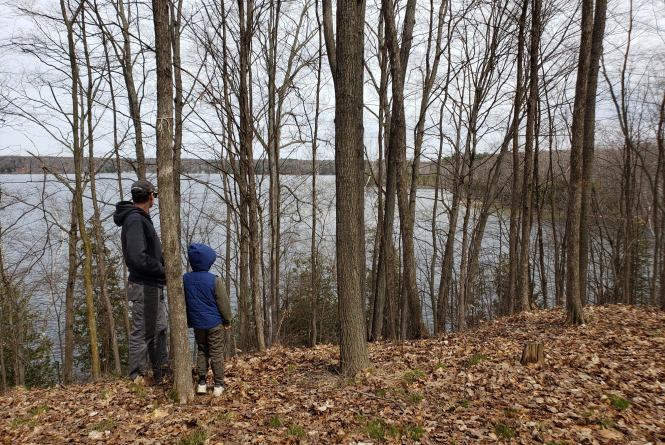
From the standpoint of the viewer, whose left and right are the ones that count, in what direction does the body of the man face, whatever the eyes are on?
facing away from the viewer and to the right of the viewer

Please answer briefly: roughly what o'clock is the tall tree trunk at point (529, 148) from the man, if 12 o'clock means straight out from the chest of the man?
The tall tree trunk is roughly at 1 o'clock from the man.

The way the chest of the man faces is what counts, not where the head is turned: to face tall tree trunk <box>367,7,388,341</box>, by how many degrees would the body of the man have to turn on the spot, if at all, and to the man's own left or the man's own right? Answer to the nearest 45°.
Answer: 0° — they already face it

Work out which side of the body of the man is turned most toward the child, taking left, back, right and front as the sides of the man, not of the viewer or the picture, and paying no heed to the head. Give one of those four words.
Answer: right

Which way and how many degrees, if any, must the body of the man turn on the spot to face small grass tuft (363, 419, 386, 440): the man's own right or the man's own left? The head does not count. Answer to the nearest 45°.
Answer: approximately 90° to the man's own right

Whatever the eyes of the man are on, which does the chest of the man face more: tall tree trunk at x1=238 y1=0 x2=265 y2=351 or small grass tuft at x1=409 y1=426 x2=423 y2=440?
the tall tree trunk

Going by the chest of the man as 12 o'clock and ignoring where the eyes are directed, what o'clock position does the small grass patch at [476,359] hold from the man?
The small grass patch is roughly at 2 o'clock from the man.

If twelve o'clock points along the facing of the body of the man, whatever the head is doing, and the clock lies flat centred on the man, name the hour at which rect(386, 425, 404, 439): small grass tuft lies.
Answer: The small grass tuft is roughly at 3 o'clock from the man.

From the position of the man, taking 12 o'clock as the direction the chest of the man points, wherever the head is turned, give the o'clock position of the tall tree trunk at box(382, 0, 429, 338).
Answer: The tall tree trunk is roughly at 1 o'clock from the man.

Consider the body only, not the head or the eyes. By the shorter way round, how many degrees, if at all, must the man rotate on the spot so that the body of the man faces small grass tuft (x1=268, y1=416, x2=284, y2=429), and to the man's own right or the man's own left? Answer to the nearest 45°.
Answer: approximately 90° to the man's own right

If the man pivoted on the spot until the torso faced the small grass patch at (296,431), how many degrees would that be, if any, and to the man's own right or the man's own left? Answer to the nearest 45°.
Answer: approximately 90° to the man's own right
